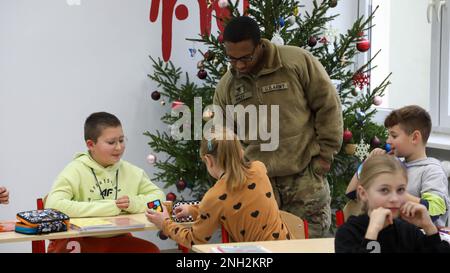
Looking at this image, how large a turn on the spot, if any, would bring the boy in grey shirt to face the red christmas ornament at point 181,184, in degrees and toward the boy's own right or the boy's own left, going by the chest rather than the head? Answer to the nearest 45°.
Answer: approximately 45° to the boy's own right

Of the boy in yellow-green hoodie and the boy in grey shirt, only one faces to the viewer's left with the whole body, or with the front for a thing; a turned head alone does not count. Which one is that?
the boy in grey shirt

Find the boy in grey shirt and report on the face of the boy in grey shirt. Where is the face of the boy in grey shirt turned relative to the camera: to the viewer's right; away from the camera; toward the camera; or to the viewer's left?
to the viewer's left

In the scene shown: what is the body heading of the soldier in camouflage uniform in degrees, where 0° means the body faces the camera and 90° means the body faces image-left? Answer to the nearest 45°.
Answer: approximately 45°

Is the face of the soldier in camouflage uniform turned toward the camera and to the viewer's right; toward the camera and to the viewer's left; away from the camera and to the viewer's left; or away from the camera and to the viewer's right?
toward the camera and to the viewer's left

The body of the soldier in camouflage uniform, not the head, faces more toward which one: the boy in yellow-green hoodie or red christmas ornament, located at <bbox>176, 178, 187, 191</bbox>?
the boy in yellow-green hoodie

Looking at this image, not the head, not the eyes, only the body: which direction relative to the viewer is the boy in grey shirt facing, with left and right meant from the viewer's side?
facing to the left of the viewer

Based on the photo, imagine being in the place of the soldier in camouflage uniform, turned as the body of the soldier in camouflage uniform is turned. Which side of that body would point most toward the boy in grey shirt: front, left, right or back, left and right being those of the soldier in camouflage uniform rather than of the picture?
left

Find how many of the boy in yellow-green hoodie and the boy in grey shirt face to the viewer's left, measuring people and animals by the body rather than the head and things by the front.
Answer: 1

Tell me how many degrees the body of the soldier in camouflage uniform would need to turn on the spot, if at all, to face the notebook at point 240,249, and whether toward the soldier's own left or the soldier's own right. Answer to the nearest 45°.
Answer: approximately 45° to the soldier's own left

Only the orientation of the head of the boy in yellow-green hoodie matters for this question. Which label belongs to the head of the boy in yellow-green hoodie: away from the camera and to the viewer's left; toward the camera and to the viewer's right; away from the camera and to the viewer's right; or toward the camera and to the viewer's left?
toward the camera and to the viewer's right

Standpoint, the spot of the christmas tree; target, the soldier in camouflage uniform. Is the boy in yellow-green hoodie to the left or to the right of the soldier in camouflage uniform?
right

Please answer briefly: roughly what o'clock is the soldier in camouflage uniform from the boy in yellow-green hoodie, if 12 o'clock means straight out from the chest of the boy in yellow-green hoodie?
The soldier in camouflage uniform is roughly at 11 o'clock from the boy in yellow-green hoodie.

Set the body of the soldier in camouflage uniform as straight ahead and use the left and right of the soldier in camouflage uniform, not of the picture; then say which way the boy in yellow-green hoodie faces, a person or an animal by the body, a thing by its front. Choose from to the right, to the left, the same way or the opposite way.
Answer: to the left
